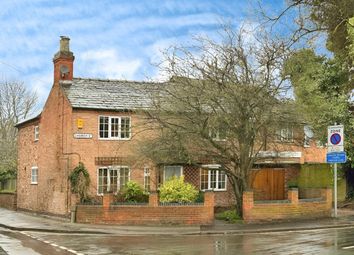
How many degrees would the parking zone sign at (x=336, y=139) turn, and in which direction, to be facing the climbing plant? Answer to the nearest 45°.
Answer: approximately 90° to its right

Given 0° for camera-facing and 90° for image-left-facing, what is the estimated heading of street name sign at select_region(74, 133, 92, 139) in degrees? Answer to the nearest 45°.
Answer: approximately 0°

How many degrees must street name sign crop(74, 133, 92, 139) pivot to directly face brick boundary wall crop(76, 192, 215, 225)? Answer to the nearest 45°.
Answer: approximately 45° to its left

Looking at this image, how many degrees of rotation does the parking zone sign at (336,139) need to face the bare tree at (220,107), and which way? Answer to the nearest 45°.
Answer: approximately 45° to its right
